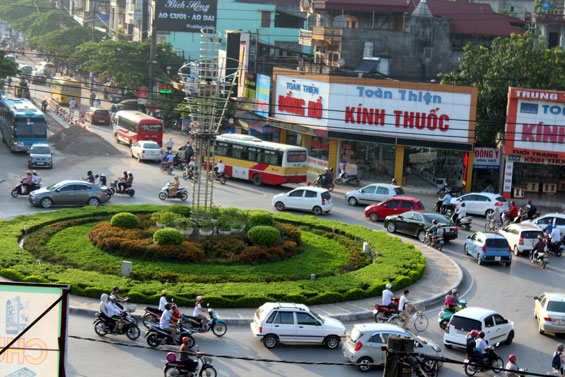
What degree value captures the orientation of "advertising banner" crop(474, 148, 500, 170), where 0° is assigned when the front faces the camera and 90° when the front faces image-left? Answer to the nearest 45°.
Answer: approximately 0°

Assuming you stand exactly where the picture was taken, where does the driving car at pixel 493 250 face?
facing away from the viewer and to the left of the viewer

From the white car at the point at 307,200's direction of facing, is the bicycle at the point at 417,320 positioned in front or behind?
behind

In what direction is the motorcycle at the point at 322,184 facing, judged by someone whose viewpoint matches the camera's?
facing to the left of the viewer

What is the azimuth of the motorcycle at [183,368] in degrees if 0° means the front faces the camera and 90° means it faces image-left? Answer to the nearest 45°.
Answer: approximately 270°

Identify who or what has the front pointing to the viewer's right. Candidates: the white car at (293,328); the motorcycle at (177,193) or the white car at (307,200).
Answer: the white car at (293,328)

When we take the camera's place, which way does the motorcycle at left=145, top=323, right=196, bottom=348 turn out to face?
facing to the right of the viewer

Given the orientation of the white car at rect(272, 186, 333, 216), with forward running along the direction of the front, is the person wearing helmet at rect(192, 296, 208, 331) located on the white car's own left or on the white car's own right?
on the white car's own left

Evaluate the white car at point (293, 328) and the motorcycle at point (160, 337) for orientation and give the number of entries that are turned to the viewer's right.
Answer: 2

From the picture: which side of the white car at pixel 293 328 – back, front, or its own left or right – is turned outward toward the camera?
right

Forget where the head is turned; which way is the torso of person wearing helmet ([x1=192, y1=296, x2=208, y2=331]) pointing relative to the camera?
to the viewer's right

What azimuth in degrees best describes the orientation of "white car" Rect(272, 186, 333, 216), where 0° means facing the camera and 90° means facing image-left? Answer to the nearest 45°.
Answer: approximately 135°
